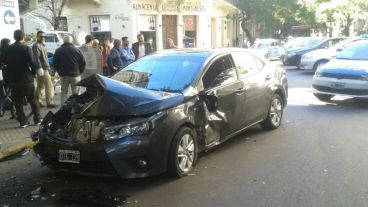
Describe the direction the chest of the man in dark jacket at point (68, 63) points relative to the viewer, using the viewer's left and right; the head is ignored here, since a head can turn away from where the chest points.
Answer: facing away from the viewer

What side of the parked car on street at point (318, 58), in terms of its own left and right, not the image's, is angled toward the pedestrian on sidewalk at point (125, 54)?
front

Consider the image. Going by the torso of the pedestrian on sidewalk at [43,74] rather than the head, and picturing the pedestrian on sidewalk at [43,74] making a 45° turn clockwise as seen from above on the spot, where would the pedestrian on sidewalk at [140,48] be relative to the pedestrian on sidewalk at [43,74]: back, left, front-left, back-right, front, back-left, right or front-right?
left

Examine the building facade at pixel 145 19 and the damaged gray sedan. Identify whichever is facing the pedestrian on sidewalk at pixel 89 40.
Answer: the building facade

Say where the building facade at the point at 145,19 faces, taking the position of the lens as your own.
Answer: facing the viewer

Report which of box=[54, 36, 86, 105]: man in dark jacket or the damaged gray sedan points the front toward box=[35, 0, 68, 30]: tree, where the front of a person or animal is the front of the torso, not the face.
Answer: the man in dark jacket

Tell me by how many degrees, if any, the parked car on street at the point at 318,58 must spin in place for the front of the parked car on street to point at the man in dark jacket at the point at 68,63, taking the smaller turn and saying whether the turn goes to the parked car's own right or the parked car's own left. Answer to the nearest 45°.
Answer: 0° — it already faces them

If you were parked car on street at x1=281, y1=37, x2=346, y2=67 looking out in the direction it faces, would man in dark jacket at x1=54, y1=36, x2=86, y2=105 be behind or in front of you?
in front

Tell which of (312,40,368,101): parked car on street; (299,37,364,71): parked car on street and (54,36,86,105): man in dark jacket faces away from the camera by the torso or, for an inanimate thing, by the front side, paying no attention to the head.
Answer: the man in dark jacket

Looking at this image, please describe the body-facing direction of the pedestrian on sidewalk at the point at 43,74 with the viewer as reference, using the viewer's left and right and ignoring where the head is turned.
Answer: facing to the right of the viewer

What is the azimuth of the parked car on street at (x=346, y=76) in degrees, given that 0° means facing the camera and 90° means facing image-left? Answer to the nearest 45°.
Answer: approximately 45°

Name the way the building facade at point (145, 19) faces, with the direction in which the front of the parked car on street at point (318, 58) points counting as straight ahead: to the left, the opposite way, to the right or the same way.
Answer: to the left
